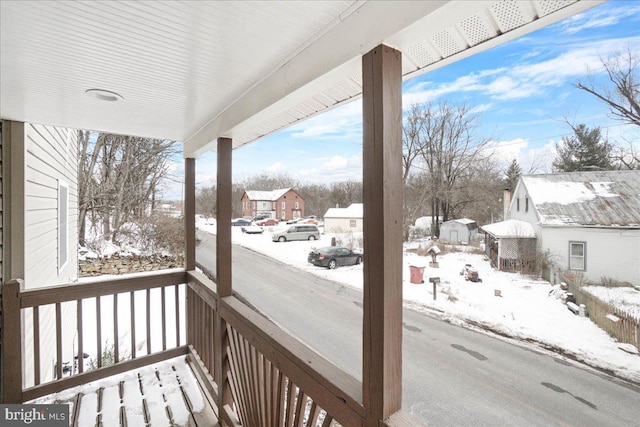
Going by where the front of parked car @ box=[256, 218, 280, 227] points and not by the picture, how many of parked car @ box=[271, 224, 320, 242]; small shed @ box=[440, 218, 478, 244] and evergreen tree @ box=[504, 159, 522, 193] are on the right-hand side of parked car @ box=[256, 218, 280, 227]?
0

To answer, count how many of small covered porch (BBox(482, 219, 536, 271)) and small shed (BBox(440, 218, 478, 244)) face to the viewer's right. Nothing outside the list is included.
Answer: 0

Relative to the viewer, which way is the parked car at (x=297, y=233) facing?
to the viewer's left

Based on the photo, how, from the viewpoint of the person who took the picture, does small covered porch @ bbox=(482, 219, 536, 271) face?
facing the viewer and to the left of the viewer

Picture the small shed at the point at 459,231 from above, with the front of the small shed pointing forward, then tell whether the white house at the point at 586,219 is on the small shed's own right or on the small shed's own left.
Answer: on the small shed's own left

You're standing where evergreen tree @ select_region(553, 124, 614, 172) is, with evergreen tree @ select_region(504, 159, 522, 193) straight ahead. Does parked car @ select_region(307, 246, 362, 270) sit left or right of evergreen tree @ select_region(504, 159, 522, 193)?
left

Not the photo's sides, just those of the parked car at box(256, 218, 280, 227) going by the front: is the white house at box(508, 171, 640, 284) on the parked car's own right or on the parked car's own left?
on the parked car's own left

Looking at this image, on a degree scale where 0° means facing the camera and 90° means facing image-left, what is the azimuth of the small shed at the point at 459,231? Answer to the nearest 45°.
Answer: approximately 45°

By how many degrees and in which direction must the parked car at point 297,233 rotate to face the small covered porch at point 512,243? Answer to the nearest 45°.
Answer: approximately 135° to its left

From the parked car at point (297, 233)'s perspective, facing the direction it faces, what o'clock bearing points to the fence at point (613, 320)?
The fence is roughly at 8 o'clock from the parked car.

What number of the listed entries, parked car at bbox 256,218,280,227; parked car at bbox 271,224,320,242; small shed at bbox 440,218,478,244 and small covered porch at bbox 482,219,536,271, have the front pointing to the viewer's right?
0

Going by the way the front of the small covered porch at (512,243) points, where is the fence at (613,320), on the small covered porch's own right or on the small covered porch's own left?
on the small covered porch's own left

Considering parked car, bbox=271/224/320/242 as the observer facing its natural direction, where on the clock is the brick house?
The brick house is roughly at 2 o'clock from the parked car.
